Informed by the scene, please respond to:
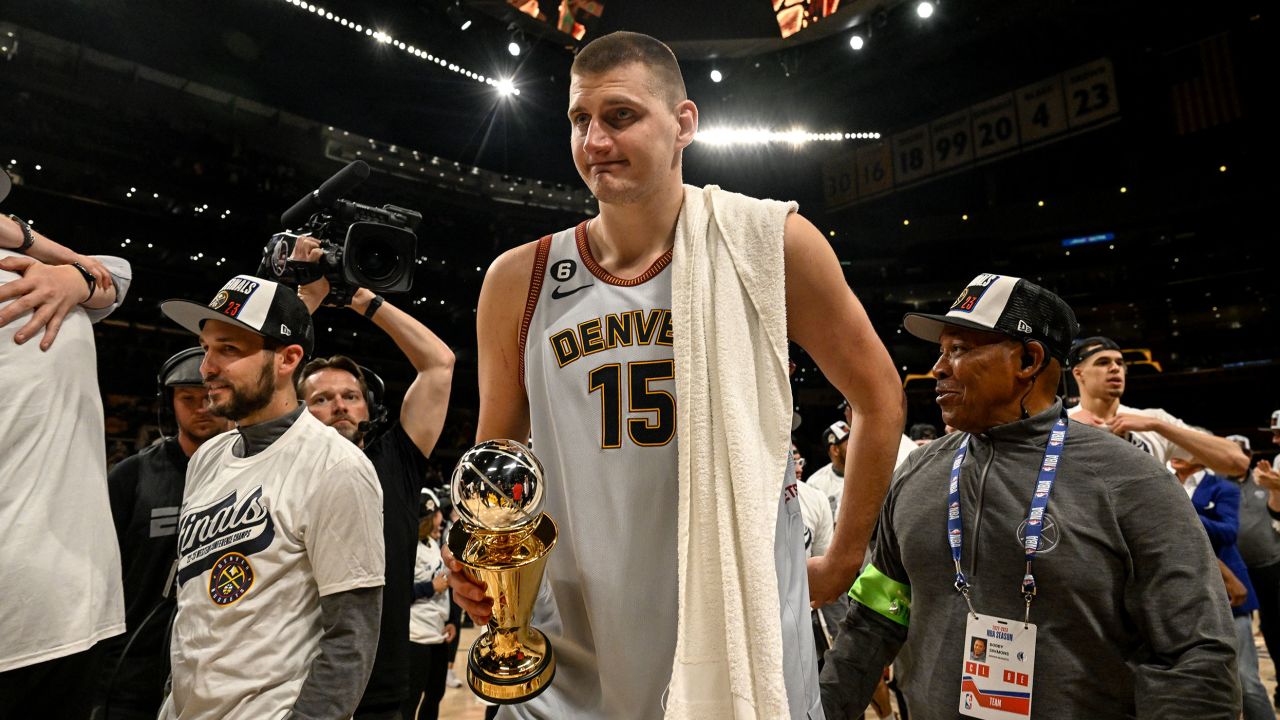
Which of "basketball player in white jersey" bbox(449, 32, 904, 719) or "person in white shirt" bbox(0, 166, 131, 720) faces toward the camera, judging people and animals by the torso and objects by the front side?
the basketball player in white jersey

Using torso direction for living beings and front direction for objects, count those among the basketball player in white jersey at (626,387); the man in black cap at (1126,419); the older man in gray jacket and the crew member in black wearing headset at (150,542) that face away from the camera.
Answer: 0

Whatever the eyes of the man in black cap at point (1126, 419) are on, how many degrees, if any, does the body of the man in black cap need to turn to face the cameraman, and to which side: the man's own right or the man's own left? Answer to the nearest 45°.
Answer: approximately 90° to the man's own right

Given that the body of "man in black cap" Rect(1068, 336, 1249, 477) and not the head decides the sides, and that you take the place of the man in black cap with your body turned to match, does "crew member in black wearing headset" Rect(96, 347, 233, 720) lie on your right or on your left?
on your right

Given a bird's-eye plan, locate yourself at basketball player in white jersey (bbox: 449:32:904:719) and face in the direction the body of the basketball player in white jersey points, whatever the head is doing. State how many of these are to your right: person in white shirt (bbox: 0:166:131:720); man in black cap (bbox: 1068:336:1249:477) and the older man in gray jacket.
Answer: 1

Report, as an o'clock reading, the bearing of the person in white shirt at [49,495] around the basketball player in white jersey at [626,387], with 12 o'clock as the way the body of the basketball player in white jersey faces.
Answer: The person in white shirt is roughly at 3 o'clock from the basketball player in white jersey.

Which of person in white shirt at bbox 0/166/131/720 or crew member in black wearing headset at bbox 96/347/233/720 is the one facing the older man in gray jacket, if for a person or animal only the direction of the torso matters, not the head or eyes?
the crew member in black wearing headset

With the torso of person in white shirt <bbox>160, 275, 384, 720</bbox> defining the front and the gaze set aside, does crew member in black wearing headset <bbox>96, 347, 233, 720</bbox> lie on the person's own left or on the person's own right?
on the person's own right

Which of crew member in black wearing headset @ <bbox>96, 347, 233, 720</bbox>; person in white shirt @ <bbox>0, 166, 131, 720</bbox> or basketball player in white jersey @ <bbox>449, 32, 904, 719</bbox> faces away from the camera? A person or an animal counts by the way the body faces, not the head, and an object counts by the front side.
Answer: the person in white shirt

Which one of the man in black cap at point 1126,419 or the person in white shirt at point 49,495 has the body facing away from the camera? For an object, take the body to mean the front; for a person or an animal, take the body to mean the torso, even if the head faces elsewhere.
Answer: the person in white shirt

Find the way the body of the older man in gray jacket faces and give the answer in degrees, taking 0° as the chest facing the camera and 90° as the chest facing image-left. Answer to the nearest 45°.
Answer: approximately 45°

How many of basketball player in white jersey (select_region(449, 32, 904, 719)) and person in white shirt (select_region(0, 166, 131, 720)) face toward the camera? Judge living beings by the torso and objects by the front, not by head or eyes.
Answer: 1

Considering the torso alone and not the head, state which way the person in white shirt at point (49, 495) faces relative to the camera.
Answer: away from the camera
